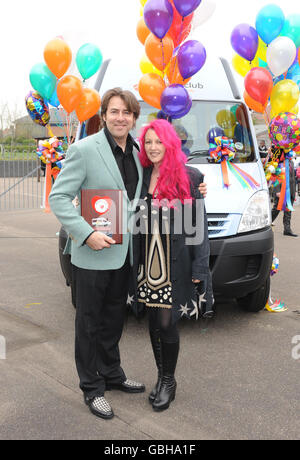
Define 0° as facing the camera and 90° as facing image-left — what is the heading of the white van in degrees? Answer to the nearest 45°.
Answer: approximately 0°

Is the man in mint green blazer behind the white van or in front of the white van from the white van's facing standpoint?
in front

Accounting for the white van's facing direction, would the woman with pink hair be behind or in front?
in front
